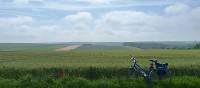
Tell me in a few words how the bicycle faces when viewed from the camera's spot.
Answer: facing to the left of the viewer
